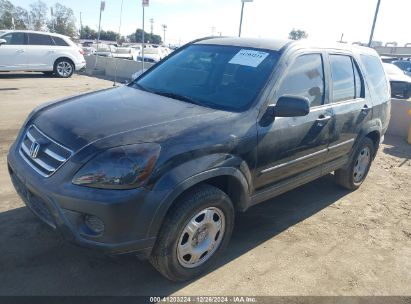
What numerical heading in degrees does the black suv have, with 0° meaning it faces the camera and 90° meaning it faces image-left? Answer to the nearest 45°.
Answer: approximately 45°

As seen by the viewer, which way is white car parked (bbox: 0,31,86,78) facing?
to the viewer's left

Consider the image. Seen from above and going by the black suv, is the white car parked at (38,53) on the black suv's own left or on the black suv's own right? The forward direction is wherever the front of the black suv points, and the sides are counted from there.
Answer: on the black suv's own right

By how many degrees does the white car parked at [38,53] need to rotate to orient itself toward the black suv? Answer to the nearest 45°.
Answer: approximately 90° to its left
